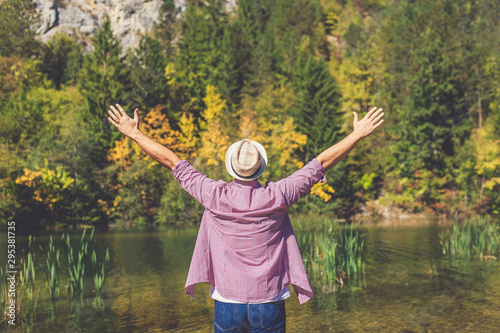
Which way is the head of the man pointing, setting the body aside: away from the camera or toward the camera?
away from the camera

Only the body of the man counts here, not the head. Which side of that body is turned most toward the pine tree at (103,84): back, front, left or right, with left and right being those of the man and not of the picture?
front

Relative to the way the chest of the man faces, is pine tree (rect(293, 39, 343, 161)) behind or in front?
in front

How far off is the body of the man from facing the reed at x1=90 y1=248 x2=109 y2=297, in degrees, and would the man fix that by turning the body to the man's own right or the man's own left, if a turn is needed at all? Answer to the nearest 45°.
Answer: approximately 45° to the man's own left

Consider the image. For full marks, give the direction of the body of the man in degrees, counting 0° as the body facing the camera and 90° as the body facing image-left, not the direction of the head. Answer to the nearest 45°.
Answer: approximately 180°

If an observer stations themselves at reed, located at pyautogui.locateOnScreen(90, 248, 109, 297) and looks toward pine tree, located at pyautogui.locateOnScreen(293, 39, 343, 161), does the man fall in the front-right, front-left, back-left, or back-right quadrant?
back-right
